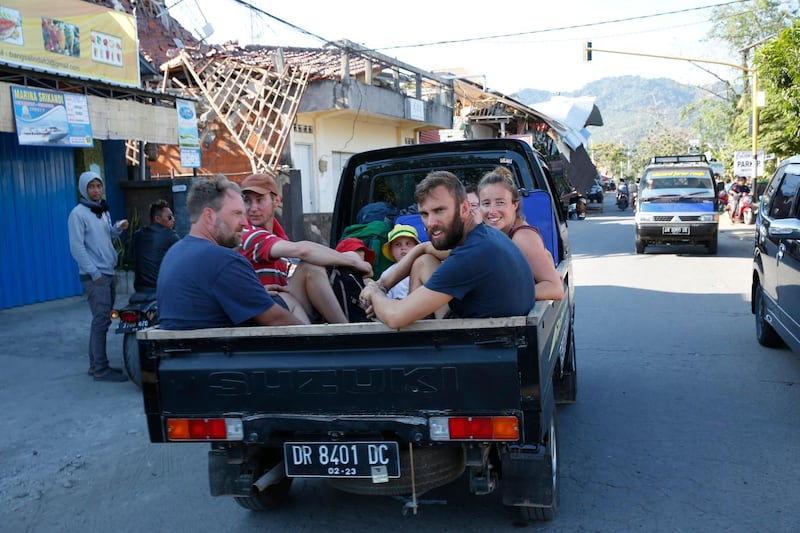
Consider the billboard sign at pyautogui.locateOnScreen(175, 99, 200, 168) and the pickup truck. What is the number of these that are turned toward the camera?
1

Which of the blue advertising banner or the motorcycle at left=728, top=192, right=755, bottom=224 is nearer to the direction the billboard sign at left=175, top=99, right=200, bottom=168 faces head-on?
the blue advertising banner

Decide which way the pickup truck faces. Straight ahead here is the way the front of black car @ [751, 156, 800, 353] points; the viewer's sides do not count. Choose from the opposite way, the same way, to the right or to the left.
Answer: the opposite way

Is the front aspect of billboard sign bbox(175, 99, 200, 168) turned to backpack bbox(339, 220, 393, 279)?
yes

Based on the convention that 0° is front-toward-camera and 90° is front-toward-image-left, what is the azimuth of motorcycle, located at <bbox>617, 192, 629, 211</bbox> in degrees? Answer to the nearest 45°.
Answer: approximately 180°

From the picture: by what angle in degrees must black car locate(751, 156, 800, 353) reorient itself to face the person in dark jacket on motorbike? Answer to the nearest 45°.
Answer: approximately 90° to its right

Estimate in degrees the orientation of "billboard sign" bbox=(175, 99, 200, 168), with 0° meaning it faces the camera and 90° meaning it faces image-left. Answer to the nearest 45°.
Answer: approximately 0°

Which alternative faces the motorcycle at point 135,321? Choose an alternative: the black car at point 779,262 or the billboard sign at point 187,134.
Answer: the billboard sign

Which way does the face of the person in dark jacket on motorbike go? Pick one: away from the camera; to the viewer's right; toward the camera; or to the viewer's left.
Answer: to the viewer's right

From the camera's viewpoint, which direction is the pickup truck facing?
away from the camera
